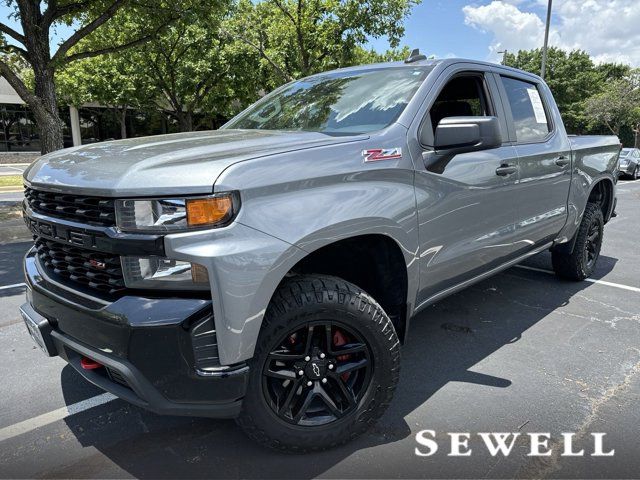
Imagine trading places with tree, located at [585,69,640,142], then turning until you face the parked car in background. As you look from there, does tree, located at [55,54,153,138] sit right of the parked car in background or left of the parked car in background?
right

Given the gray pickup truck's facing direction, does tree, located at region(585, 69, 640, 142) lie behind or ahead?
behind

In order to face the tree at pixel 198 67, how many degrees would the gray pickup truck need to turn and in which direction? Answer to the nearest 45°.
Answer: approximately 135° to its right

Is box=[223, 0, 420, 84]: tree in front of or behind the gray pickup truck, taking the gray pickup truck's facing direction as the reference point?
behind

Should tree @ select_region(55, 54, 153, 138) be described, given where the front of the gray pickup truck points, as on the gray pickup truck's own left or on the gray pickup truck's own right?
on the gray pickup truck's own right

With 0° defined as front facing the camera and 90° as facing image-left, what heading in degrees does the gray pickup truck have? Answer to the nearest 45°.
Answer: approximately 45°

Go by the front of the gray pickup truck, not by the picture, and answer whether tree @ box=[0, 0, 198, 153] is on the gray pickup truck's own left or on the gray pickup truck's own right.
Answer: on the gray pickup truck's own right
